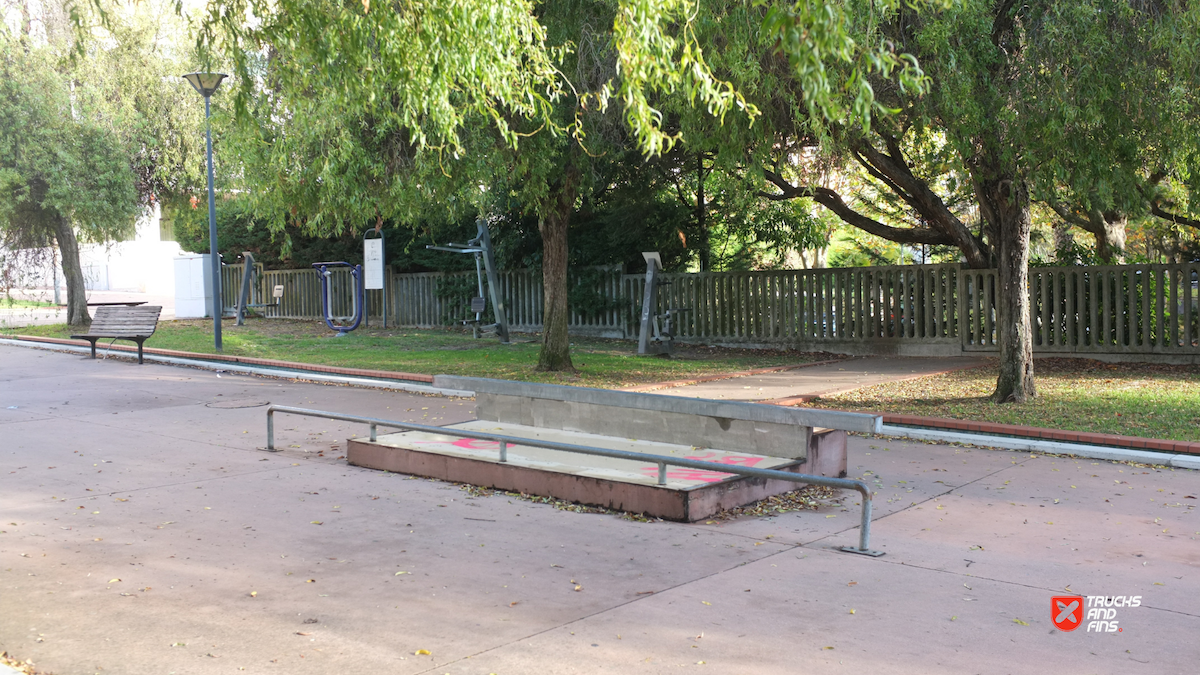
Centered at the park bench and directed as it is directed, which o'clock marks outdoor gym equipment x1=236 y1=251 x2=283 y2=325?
The outdoor gym equipment is roughly at 5 o'clock from the park bench.

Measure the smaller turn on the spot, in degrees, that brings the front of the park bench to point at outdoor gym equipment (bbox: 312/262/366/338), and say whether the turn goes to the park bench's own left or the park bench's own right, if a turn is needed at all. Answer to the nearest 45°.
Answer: approximately 180°

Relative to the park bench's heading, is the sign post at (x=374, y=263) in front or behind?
behind

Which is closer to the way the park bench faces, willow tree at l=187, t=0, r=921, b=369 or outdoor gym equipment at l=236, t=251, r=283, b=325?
the willow tree

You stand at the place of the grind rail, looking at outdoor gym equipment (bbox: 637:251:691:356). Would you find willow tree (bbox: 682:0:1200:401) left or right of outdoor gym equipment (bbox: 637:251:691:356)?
right

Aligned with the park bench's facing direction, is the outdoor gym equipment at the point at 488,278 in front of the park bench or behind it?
behind

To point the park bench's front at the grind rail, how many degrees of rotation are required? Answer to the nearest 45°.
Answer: approximately 45° to its left

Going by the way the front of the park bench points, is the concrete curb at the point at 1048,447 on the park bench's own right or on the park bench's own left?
on the park bench's own left

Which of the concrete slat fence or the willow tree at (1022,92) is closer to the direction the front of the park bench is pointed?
the willow tree

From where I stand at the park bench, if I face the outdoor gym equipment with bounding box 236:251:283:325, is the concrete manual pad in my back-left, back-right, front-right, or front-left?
back-right

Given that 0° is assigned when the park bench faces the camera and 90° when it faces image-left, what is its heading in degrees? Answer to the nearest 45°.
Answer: approximately 45°

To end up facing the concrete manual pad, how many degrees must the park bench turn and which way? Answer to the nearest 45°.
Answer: approximately 45° to its left

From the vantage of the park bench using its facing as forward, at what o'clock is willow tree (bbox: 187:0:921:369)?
The willow tree is roughly at 10 o'clock from the park bench.
